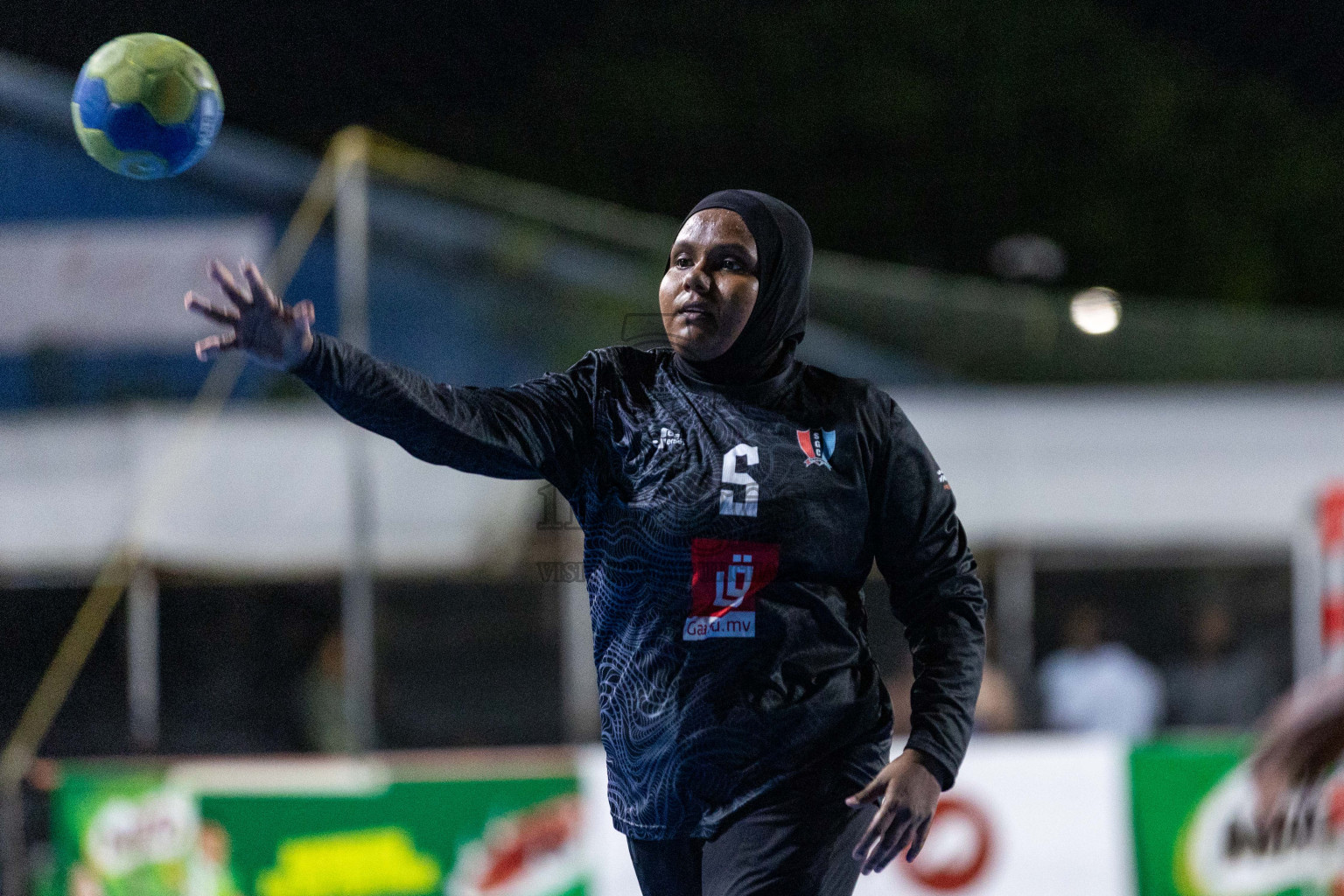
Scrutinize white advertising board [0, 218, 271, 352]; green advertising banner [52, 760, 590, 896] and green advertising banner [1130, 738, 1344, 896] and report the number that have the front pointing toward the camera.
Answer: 3

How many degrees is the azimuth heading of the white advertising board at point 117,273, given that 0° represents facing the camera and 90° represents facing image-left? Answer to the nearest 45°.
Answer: approximately 0°

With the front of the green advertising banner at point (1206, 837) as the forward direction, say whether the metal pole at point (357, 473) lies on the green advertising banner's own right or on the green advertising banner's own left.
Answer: on the green advertising banner's own right

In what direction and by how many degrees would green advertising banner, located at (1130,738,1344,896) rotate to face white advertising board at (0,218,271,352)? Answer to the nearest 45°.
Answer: approximately 90° to its right

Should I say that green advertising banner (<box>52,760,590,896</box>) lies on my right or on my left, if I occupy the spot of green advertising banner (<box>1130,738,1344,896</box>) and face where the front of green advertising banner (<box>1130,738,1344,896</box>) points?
on my right

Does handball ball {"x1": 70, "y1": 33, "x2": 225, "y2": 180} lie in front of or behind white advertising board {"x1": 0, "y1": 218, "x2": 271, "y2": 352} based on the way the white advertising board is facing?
in front

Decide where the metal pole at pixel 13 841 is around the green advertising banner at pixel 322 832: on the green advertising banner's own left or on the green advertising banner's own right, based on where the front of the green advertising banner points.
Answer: on the green advertising banner's own right

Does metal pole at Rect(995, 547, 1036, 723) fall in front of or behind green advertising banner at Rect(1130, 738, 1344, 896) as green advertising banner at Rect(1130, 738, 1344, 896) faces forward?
behind

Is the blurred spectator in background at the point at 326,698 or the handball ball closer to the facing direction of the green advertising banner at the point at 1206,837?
the handball ball
